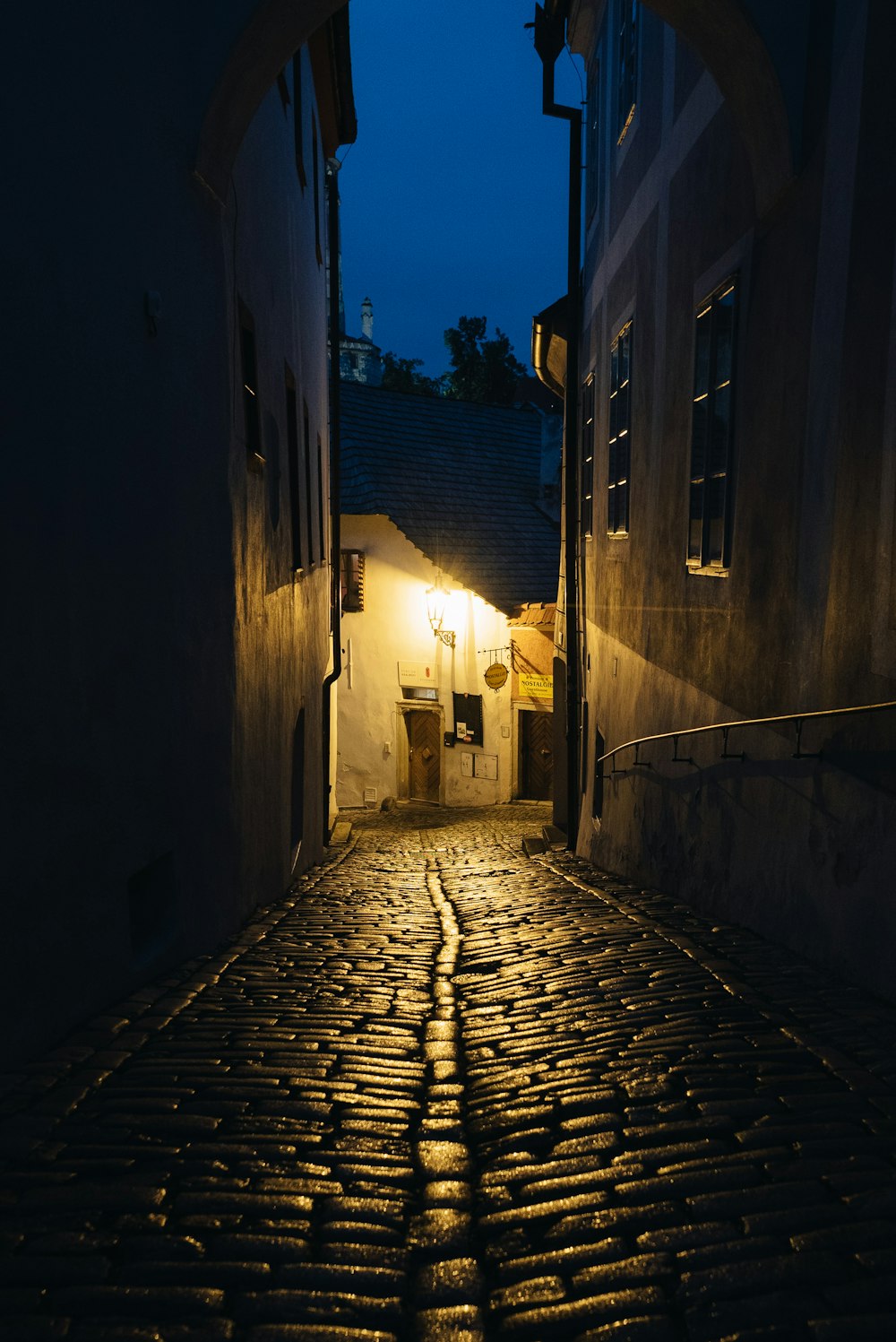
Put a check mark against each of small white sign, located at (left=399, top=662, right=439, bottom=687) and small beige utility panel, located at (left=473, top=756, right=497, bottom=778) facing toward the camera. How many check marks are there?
2

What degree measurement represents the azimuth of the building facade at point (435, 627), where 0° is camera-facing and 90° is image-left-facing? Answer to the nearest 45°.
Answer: approximately 0°
